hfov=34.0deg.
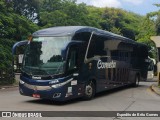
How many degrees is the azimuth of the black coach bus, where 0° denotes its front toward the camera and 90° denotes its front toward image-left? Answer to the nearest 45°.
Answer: approximately 45°
